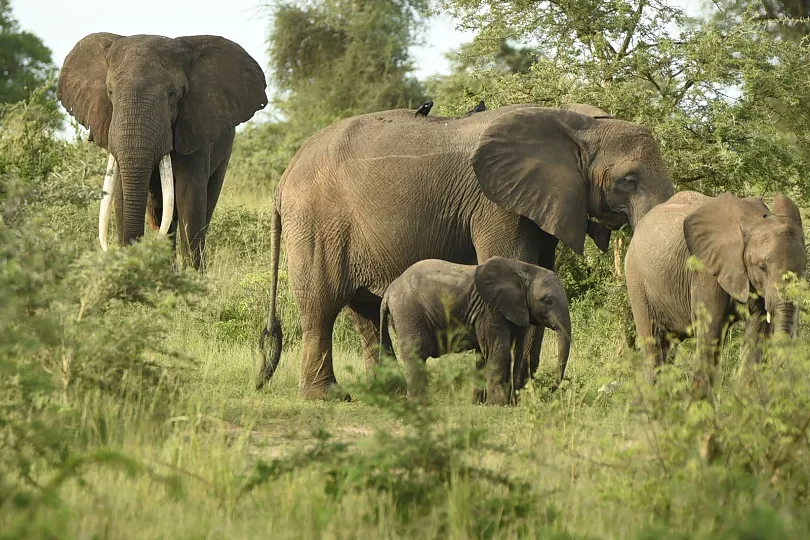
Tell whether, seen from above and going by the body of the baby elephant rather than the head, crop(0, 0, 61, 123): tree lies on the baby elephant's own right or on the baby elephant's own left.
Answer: on the baby elephant's own left

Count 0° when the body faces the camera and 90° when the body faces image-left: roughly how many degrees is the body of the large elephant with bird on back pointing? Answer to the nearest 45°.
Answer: approximately 270°

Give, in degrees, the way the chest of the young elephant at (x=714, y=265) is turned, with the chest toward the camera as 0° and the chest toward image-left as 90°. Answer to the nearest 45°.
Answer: approximately 315°

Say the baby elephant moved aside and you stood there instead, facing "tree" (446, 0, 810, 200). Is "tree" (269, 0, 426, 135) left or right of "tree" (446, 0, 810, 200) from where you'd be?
left

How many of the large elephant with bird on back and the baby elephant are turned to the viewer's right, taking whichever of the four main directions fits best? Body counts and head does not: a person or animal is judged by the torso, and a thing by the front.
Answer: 2

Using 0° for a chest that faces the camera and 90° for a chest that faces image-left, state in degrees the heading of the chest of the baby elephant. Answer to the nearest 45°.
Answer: approximately 270°

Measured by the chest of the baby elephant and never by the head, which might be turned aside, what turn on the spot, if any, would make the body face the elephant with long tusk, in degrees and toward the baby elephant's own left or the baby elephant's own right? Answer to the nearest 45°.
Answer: approximately 135° to the baby elephant's own left

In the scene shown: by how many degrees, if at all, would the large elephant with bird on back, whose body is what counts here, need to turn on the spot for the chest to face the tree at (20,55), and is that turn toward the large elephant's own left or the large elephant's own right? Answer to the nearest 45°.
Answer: approximately 135° to the large elephant's own left

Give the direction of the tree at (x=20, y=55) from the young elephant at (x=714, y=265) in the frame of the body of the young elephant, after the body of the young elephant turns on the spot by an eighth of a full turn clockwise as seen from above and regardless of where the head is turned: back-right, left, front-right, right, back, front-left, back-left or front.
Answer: back-right

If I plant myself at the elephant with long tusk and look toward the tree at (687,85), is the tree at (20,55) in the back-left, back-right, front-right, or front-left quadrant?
back-left
